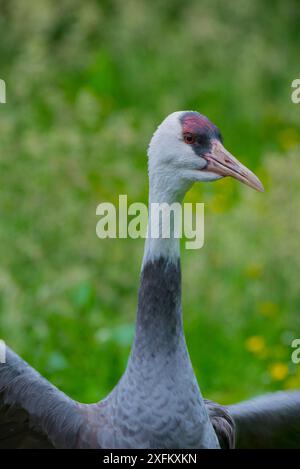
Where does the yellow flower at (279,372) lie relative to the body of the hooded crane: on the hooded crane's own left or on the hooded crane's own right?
on the hooded crane's own left

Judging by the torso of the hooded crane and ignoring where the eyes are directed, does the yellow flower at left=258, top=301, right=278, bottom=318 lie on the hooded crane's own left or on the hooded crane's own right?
on the hooded crane's own left

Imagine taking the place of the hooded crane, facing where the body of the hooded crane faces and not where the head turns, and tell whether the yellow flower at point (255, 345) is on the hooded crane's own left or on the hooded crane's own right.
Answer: on the hooded crane's own left

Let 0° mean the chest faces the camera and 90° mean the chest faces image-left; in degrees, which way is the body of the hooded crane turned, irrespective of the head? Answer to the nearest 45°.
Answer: approximately 315°
